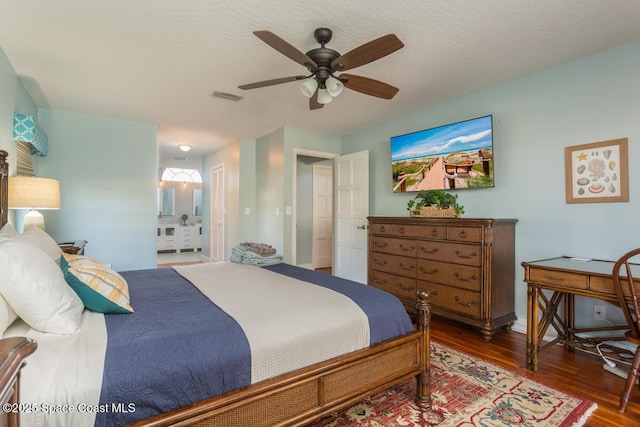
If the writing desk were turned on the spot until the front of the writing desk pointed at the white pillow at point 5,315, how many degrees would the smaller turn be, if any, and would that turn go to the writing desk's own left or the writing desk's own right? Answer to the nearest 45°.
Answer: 0° — it already faces it

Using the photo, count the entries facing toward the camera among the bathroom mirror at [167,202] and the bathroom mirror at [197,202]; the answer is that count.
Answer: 2

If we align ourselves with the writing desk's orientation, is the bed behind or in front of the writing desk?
in front

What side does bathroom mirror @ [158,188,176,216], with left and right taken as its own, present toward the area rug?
front

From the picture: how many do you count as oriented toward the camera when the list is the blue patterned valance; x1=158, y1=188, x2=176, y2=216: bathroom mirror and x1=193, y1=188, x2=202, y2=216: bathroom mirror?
2

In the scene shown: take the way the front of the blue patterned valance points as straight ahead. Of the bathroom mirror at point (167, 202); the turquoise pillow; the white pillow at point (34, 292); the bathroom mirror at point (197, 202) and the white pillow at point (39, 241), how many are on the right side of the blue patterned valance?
3

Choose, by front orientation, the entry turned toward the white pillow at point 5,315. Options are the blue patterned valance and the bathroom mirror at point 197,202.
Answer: the bathroom mirror

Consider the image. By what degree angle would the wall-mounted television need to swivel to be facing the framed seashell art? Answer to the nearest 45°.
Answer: approximately 90° to its left

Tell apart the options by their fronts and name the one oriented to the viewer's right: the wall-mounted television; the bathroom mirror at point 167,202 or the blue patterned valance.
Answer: the blue patterned valance

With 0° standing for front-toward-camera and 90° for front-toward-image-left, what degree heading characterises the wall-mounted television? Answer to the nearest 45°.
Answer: approximately 45°

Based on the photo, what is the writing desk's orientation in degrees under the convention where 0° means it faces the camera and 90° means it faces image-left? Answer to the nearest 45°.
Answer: approximately 45°

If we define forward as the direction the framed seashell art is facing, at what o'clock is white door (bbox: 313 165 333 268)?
The white door is roughly at 2 o'clock from the framed seashell art.

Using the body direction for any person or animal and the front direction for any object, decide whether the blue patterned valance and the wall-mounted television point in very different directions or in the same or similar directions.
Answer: very different directions

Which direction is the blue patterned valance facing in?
to the viewer's right
